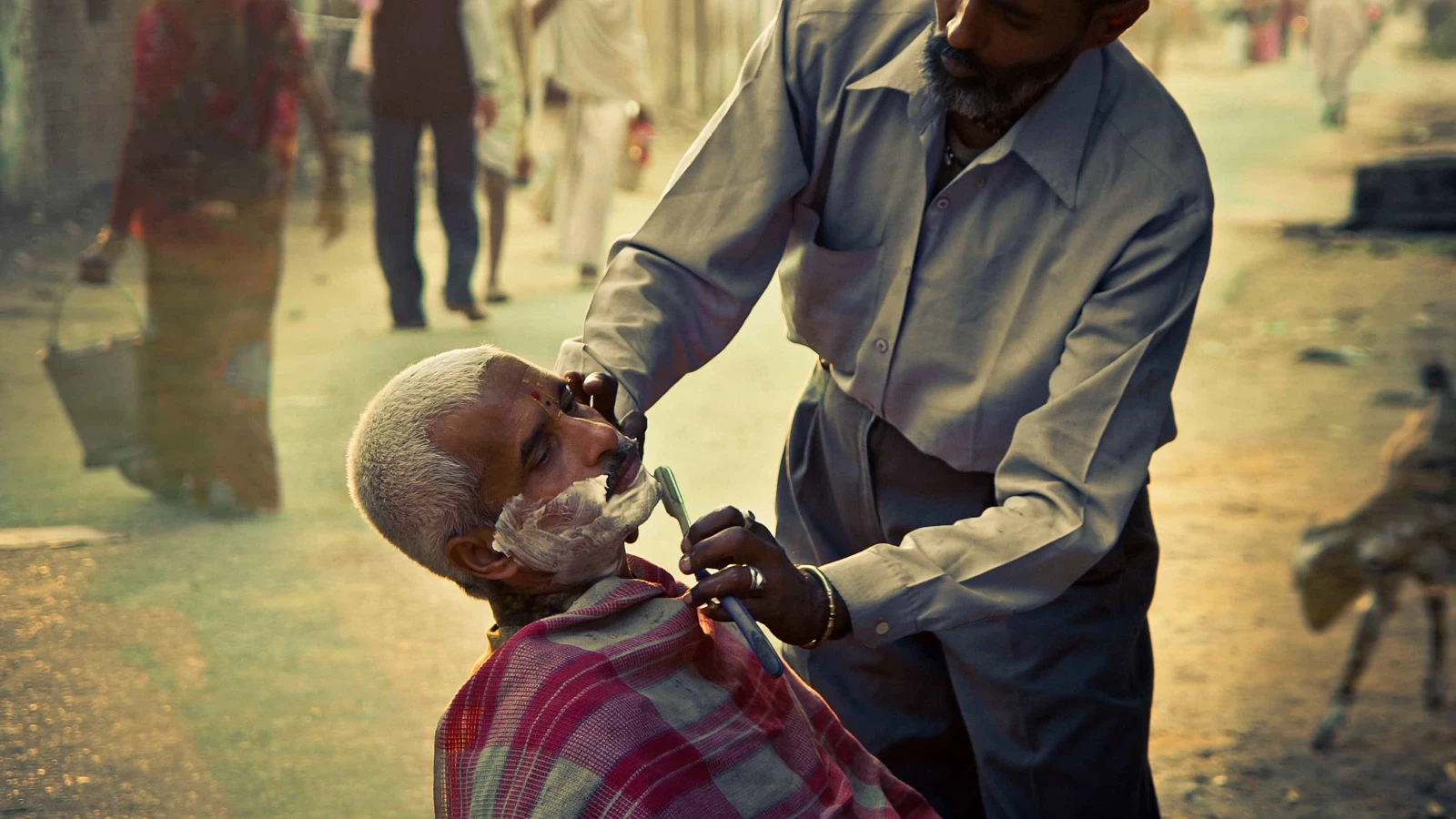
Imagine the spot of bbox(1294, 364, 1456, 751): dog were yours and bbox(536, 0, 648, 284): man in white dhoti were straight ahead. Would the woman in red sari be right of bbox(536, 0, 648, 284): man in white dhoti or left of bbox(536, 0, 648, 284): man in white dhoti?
left

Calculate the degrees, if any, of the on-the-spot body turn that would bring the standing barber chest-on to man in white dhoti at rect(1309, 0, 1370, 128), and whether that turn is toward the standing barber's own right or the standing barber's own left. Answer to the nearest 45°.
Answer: approximately 135° to the standing barber's own right

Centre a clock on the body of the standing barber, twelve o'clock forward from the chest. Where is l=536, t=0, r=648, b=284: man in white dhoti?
The man in white dhoti is roughly at 4 o'clock from the standing barber.

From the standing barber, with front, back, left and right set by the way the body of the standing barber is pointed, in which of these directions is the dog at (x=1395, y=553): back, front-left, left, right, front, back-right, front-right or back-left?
back

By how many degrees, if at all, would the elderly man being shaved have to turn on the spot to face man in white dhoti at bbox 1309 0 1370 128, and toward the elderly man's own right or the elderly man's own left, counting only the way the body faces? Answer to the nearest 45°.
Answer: approximately 90° to the elderly man's own left

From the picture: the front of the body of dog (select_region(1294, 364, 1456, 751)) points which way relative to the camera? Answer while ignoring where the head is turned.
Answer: to the viewer's left

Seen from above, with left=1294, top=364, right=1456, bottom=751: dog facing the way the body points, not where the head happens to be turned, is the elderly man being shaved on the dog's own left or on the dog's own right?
on the dog's own left

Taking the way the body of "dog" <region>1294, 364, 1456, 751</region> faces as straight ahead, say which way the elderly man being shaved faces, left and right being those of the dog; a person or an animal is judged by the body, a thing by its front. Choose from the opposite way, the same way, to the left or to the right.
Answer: the opposite way

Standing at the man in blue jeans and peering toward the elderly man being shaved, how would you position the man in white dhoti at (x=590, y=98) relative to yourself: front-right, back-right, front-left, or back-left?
back-left

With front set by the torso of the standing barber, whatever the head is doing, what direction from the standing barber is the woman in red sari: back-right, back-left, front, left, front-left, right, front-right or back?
right

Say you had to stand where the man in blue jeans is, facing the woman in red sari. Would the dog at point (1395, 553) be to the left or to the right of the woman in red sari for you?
left
